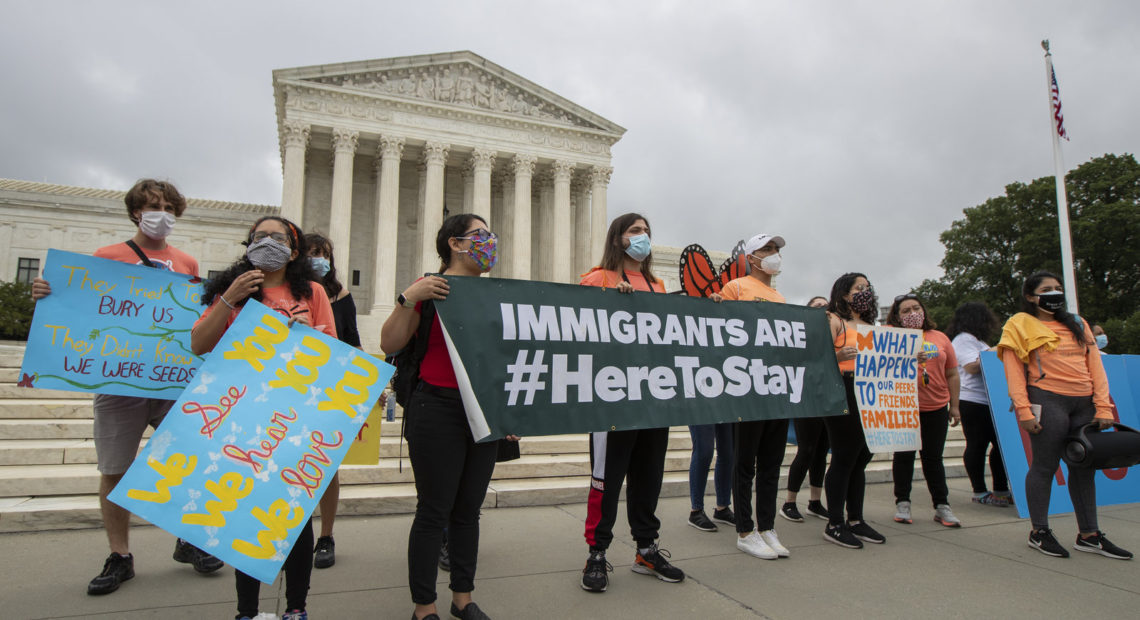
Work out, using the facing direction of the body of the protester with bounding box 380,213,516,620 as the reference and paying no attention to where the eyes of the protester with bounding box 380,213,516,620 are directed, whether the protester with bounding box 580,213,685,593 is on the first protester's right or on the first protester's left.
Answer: on the first protester's left

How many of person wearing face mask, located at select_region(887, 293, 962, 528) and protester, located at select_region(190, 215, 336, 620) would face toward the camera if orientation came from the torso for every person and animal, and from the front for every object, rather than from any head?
2

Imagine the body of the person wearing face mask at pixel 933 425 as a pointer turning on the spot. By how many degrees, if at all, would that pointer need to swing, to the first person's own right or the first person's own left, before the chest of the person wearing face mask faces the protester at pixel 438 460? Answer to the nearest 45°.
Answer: approximately 45° to the first person's own right

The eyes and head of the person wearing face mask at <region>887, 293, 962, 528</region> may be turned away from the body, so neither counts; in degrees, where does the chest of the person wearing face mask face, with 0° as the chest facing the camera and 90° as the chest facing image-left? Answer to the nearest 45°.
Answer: approximately 0°

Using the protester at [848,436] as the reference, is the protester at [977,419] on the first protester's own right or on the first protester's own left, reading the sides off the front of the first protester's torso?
on the first protester's own left

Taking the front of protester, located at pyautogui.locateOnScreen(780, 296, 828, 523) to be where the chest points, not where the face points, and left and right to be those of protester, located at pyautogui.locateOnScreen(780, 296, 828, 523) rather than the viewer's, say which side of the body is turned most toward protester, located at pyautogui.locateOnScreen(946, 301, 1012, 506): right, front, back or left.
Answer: left

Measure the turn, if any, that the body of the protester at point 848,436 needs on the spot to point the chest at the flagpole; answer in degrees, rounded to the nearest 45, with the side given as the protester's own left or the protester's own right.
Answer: approximately 135° to the protester's own left

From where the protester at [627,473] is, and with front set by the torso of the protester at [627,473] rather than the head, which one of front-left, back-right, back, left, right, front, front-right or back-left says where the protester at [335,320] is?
back-right

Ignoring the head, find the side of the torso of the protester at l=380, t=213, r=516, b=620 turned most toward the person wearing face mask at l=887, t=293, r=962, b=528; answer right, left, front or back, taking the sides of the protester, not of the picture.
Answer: left

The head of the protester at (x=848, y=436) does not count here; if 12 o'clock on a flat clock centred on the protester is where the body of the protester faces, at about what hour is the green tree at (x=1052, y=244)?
The green tree is roughly at 8 o'clock from the protester.

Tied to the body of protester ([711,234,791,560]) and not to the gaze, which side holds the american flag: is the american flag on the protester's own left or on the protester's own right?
on the protester's own left

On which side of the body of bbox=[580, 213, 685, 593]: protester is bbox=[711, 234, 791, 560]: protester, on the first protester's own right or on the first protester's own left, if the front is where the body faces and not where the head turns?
on the first protester's own left
